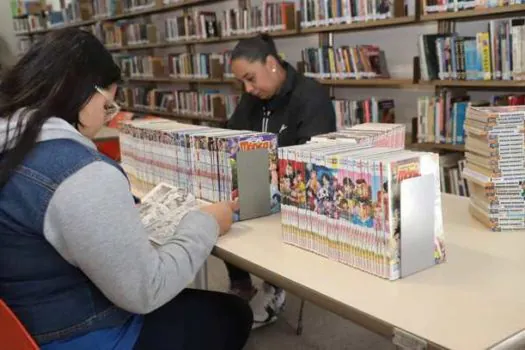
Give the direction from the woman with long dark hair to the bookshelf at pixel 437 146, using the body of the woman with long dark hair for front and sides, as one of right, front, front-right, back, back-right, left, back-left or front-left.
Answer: front

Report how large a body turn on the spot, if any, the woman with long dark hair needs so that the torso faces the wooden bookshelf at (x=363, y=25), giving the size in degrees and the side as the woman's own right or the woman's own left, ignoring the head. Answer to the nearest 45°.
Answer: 0° — they already face it

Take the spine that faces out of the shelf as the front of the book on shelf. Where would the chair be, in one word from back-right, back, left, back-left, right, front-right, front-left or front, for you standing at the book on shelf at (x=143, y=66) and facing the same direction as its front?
front

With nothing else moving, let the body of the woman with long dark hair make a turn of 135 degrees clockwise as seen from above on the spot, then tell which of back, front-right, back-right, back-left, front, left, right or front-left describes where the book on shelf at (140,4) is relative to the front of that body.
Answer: back

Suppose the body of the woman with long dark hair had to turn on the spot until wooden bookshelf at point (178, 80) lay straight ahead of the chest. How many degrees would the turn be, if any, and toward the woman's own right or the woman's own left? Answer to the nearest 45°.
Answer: approximately 45° to the woman's own left

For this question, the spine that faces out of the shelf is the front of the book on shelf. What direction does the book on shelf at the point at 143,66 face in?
toward the camera

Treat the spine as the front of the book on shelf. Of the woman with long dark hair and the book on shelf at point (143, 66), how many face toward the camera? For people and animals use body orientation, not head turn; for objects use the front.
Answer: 1

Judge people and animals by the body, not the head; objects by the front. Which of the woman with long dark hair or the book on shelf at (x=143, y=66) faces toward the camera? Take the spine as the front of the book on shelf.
the book on shelf

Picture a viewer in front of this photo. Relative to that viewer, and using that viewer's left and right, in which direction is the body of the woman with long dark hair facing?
facing away from the viewer and to the right of the viewer

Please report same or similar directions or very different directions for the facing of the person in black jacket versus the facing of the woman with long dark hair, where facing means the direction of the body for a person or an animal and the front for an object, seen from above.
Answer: very different directions

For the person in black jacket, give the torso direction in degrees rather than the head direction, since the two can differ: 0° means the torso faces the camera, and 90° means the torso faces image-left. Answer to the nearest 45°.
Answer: approximately 45°

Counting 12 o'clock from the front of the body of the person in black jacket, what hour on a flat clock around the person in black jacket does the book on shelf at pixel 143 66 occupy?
The book on shelf is roughly at 4 o'clock from the person in black jacket.

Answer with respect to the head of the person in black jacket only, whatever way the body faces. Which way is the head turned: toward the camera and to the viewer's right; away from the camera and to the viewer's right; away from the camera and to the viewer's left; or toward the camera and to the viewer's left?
toward the camera and to the viewer's left

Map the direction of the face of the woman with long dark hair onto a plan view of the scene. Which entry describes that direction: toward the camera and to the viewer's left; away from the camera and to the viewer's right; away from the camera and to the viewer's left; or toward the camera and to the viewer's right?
away from the camera and to the viewer's right
